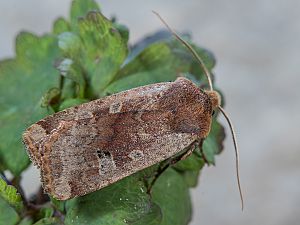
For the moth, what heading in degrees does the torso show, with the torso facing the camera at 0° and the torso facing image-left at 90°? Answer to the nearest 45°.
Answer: approximately 270°
